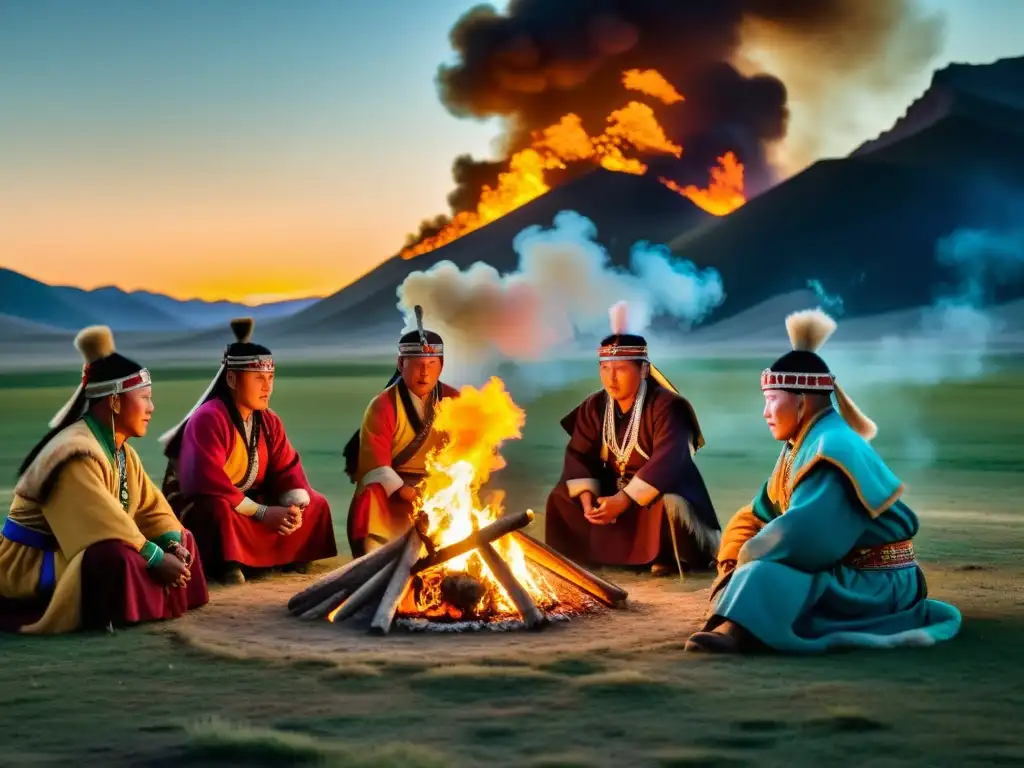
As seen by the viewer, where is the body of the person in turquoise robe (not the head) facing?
to the viewer's left

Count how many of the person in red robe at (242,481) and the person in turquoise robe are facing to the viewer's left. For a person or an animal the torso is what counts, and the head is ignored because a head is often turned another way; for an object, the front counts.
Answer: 1

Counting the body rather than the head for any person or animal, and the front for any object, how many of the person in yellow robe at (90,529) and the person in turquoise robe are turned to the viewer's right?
1

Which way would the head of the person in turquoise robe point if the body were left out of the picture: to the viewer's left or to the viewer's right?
to the viewer's left

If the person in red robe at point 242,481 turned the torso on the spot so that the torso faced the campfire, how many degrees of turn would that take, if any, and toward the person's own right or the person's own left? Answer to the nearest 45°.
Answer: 0° — they already face it

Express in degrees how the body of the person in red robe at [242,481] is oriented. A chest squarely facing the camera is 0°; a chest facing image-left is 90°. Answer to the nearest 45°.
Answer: approximately 315°

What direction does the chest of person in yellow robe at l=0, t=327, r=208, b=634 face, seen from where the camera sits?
to the viewer's right

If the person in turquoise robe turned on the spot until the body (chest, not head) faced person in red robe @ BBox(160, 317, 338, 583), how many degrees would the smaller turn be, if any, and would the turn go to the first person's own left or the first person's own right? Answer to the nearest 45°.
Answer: approximately 45° to the first person's own right

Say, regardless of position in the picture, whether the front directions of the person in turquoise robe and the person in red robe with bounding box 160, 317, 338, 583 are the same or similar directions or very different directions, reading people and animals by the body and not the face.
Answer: very different directions

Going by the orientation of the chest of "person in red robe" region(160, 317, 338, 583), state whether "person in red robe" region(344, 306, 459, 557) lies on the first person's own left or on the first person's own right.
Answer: on the first person's own left
